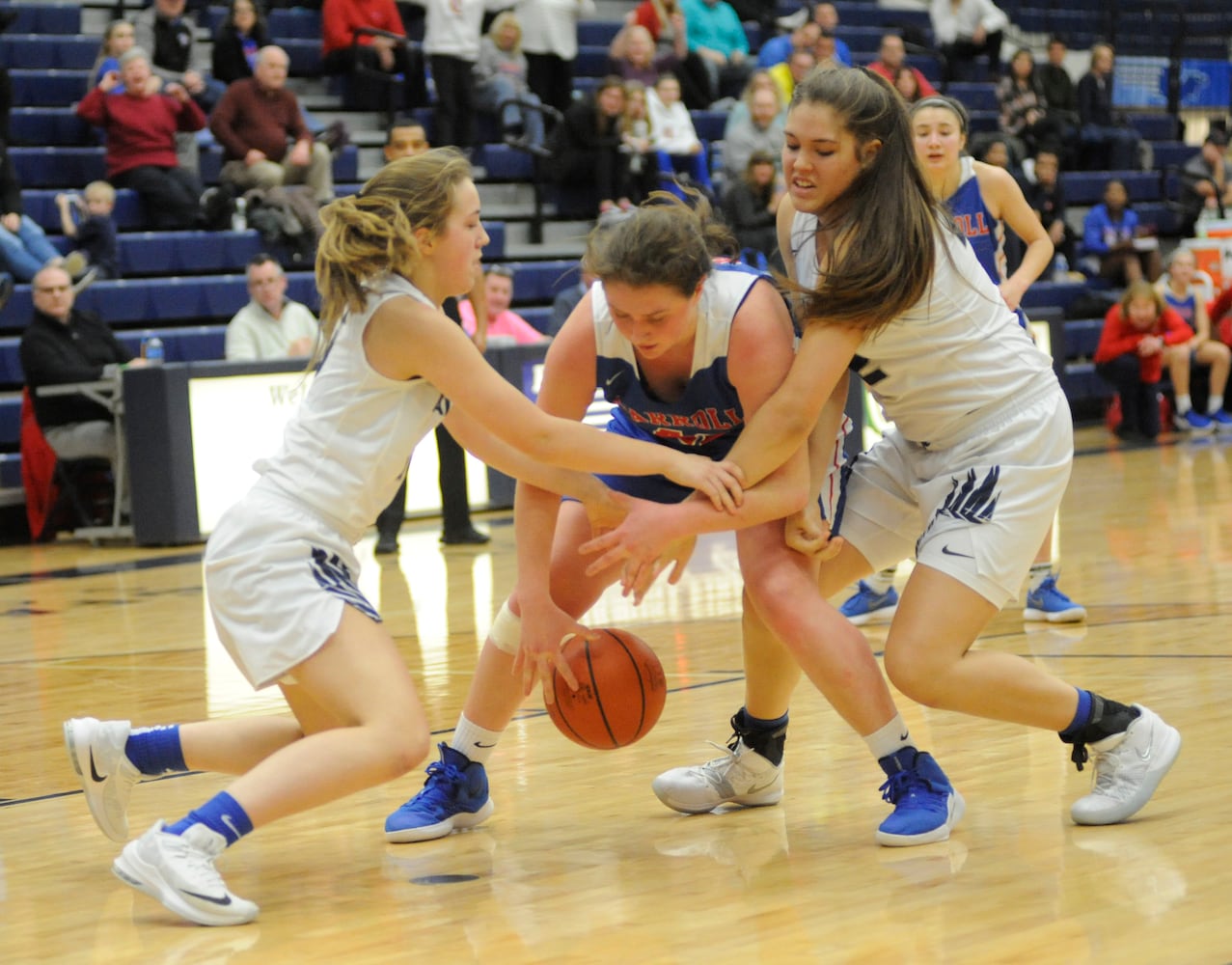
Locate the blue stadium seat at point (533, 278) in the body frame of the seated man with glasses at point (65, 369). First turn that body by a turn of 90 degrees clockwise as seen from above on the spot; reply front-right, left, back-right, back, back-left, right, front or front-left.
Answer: back

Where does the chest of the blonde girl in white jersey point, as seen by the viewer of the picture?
to the viewer's right

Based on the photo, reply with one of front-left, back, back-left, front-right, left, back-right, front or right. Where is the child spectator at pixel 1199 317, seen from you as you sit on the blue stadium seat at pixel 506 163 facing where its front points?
front-left

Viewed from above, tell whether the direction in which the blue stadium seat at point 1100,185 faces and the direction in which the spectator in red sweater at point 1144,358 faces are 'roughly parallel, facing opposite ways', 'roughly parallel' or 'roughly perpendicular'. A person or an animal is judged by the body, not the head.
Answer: roughly parallel

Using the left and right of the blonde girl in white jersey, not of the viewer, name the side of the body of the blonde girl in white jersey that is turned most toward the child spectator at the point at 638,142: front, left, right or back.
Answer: left

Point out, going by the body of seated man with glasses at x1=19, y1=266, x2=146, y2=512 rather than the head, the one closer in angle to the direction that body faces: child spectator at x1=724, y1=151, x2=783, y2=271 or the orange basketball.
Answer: the orange basketball

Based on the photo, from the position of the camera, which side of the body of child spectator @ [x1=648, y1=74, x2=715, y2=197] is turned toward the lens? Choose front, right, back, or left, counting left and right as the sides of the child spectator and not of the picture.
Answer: front

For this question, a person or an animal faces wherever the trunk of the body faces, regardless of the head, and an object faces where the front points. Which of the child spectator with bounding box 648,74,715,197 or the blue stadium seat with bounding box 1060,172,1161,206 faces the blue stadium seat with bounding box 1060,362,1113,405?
the blue stadium seat with bounding box 1060,172,1161,206

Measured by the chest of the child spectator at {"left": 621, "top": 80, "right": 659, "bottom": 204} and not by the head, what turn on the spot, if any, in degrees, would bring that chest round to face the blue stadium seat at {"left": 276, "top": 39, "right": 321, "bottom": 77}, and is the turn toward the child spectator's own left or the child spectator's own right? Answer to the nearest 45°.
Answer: approximately 135° to the child spectator's own right

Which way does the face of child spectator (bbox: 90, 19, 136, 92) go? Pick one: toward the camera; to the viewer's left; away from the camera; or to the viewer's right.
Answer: toward the camera

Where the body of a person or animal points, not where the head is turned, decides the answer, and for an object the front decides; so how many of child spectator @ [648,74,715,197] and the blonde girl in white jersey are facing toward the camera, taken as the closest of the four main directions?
1

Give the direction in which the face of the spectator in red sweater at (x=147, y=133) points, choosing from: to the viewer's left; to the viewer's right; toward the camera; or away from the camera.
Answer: toward the camera

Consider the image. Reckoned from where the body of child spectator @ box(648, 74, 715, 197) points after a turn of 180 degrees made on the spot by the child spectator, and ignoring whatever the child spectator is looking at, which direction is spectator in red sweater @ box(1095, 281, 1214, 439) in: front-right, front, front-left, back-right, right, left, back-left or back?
right

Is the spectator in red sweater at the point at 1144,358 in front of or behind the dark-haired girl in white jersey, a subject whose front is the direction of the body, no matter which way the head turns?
behind
